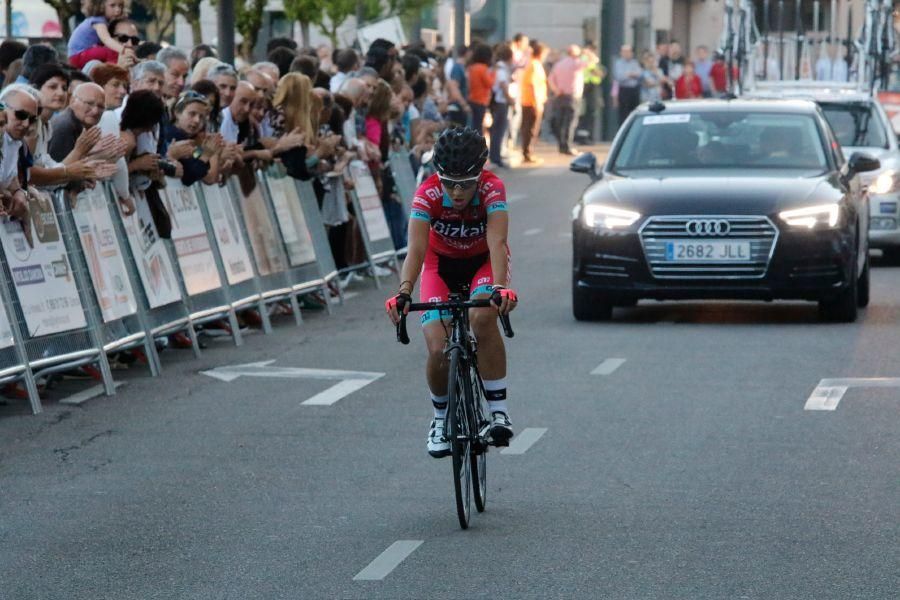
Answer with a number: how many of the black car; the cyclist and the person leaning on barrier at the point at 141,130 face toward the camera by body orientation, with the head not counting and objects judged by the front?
2

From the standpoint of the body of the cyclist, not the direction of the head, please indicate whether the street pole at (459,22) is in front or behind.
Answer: behind

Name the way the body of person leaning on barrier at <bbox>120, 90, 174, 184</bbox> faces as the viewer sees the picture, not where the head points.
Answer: to the viewer's right

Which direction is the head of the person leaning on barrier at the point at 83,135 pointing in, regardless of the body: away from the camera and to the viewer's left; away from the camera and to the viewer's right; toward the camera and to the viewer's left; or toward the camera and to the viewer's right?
toward the camera and to the viewer's right

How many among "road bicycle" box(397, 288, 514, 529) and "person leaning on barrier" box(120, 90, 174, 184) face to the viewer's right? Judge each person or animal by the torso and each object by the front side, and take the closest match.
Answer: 1

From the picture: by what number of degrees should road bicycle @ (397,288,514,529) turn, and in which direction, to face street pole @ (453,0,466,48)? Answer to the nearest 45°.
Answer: approximately 180°

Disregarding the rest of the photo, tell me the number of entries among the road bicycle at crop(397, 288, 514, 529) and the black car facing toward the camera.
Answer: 2

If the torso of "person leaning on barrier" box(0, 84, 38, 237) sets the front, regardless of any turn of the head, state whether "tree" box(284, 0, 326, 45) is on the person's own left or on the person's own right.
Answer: on the person's own left

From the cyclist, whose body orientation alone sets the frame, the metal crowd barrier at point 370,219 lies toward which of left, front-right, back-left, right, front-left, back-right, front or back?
back

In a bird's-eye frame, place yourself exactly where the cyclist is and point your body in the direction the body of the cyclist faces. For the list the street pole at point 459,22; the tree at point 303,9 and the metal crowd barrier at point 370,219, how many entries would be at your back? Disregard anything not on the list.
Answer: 3
